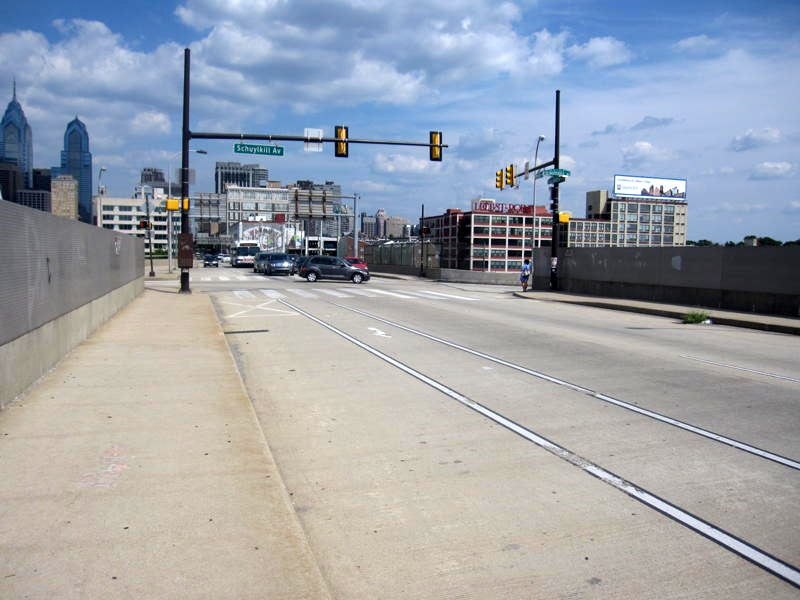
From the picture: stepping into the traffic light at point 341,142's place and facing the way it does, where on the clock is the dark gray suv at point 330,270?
The dark gray suv is roughly at 6 o'clock from the traffic light.

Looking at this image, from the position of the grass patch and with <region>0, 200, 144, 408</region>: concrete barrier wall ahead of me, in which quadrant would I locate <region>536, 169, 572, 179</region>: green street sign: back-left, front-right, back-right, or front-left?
back-right

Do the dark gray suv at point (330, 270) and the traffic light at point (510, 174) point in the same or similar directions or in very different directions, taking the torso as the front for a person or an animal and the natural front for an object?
very different directions

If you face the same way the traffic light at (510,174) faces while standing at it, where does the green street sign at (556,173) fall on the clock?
The green street sign is roughly at 8 o'clock from the traffic light.

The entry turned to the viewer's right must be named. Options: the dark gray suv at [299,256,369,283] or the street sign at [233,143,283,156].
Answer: the dark gray suv

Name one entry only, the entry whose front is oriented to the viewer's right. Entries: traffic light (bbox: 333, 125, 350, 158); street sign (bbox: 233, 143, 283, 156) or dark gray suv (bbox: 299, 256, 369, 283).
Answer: the dark gray suv
